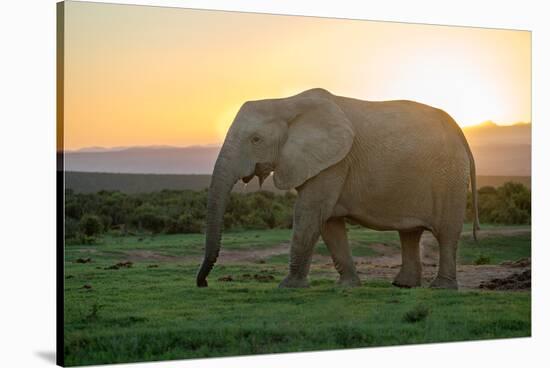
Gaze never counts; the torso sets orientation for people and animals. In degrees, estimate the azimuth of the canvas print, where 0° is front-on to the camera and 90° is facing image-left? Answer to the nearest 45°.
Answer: approximately 315°
